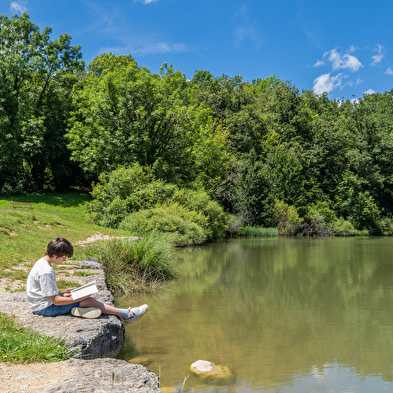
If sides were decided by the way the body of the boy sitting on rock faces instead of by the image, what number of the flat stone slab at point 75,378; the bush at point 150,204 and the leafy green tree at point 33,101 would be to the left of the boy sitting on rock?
2

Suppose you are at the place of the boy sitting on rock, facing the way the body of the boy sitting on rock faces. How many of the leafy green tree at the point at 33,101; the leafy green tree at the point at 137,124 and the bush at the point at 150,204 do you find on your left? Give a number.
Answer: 3

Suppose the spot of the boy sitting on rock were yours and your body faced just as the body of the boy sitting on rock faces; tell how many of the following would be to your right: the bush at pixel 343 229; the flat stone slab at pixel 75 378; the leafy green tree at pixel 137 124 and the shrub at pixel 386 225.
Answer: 1

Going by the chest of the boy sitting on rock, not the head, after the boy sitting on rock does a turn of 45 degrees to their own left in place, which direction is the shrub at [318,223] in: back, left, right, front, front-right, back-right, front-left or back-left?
front

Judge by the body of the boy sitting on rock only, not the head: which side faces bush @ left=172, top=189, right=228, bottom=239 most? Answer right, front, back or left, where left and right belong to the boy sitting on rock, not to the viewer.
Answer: left

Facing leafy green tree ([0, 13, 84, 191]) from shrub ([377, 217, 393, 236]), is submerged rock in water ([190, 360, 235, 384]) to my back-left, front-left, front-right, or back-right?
front-left

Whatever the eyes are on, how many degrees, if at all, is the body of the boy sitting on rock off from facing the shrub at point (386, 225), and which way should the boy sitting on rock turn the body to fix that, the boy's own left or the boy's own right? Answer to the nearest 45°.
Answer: approximately 45° to the boy's own left

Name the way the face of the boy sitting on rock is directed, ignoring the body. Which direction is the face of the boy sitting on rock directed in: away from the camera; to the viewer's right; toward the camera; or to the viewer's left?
to the viewer's right

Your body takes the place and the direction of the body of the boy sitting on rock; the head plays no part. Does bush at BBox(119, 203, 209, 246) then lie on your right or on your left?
on your left

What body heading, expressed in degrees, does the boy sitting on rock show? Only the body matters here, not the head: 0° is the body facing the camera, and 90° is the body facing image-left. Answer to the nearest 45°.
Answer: approximately 270°

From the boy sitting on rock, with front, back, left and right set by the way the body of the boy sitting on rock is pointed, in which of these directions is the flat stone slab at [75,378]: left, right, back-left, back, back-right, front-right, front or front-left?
right

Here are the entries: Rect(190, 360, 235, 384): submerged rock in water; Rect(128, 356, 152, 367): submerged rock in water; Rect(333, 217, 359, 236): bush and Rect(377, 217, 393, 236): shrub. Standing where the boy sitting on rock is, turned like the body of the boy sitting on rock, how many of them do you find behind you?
0

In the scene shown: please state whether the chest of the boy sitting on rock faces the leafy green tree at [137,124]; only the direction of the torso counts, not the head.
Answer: no

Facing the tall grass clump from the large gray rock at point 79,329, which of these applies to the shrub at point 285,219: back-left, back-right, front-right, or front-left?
front-right

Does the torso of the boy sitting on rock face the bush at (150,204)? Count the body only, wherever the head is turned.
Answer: no
